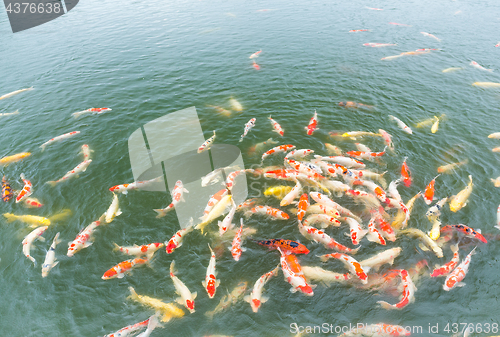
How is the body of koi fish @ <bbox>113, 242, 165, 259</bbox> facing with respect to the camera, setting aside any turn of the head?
to the viewer's right
